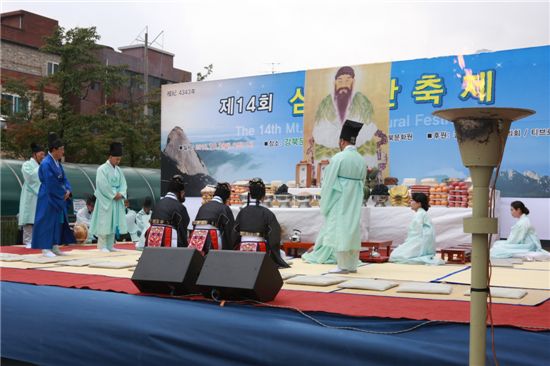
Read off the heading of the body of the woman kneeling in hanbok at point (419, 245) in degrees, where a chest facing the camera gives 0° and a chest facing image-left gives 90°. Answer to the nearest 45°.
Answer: approximately 90°

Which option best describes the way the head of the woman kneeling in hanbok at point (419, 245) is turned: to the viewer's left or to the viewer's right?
to the viewer's left

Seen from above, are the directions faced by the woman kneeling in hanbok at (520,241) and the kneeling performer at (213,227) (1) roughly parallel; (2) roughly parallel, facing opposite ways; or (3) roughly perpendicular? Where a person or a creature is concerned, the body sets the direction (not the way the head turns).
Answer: roughly perpendicular

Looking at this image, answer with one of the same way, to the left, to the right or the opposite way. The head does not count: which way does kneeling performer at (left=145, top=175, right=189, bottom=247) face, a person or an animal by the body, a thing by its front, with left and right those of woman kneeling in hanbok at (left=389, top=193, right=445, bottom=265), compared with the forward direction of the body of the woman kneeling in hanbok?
to the right

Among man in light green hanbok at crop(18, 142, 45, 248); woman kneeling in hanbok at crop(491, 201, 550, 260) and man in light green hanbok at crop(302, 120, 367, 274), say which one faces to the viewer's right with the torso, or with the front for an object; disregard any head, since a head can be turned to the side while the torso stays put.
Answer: man in light green hanbok at crop(18, 142, 45, 248)

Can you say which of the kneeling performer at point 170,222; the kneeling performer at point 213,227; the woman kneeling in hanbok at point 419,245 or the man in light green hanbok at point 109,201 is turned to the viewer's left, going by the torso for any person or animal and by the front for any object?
the woman kneeling in hanbok

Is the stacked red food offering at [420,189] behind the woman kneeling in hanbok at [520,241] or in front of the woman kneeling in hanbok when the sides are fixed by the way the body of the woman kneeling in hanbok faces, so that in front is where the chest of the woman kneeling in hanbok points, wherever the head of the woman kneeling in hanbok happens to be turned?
in front

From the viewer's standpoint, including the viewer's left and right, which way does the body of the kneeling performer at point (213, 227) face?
facing away from the viewer and to the right of the viewer

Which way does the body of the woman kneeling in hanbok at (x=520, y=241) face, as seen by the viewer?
to the viewer's left

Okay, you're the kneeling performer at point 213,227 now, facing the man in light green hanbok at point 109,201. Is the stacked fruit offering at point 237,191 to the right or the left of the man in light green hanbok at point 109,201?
right

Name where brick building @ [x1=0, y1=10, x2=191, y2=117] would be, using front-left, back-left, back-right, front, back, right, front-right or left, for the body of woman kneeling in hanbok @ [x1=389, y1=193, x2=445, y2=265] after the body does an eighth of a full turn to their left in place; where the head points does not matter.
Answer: right

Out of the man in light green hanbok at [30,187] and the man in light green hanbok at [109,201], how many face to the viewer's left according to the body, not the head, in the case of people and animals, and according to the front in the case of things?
0

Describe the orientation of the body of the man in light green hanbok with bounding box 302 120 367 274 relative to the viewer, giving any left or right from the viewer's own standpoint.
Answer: facing away from the viewer and to the left of the viewer

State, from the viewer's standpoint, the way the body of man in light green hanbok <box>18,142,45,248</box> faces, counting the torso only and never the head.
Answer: to the viewer's right

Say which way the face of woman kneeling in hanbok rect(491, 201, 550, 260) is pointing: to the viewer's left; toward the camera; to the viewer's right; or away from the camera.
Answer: to the viewer's left

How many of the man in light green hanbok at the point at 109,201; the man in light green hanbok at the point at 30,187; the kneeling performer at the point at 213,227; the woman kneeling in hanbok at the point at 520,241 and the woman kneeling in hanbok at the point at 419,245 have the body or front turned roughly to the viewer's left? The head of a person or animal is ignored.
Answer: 2

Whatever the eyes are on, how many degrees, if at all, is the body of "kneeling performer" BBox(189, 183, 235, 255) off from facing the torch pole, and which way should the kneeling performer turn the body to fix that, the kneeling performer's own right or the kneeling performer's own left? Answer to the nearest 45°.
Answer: approximately 135° to the kneeling performer's own right
